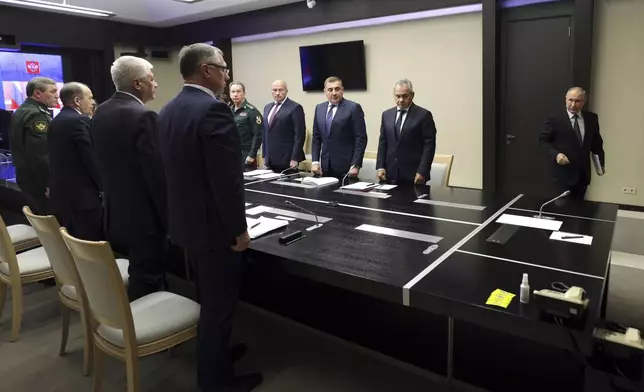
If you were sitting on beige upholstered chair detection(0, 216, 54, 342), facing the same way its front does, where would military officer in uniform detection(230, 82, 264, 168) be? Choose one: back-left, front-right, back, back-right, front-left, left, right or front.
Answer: front

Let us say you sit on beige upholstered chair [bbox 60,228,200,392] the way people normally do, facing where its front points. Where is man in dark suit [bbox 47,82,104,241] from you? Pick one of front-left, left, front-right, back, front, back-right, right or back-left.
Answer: front-left

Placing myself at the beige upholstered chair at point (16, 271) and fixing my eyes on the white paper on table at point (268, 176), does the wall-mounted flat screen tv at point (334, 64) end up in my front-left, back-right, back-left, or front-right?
front-left

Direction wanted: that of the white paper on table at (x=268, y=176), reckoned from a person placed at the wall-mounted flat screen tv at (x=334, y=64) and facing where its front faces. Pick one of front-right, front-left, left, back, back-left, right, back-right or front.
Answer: front-left

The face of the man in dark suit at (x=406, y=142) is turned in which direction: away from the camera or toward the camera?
toward the camera

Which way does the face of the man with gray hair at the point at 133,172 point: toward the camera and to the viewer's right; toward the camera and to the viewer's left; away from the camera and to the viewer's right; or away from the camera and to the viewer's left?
away from the camera and to the viewer's right

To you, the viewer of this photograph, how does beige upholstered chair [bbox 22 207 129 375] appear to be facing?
facing away from the viewer and to the right of the viewer

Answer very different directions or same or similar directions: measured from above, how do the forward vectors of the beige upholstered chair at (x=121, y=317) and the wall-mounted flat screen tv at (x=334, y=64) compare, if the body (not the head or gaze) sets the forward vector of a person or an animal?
very different directions

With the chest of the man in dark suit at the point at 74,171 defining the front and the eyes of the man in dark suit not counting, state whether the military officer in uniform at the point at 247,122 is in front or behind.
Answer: in front

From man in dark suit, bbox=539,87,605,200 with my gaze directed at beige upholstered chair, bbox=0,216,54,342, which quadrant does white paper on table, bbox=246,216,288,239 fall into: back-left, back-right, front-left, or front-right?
front-left

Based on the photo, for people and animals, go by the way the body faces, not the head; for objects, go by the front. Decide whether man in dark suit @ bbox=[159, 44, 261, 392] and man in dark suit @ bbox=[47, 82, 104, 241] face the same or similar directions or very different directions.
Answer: same or similar directions

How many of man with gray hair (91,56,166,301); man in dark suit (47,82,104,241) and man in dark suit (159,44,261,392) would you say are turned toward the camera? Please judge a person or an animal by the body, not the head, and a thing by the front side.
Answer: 0

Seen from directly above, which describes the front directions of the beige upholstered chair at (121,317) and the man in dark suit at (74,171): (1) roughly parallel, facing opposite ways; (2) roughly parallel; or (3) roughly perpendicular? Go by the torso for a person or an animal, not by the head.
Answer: roughly parallel

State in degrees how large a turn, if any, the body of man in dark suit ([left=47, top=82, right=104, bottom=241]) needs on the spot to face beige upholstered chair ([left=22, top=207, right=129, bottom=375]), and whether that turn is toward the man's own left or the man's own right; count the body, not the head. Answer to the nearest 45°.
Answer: approximately 135° to the man's own right

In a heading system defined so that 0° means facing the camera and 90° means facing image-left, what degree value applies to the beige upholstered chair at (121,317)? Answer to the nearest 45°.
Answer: approximately 225°

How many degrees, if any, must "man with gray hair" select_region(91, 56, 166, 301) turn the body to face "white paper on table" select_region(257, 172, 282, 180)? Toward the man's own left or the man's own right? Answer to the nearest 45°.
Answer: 0° — they already face it

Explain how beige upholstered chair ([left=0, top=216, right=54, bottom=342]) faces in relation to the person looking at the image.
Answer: facing away from the viewer and to the right of the viewer
